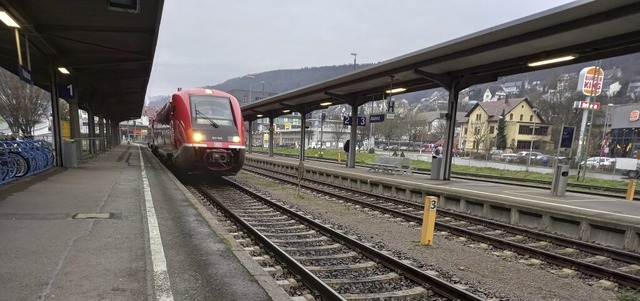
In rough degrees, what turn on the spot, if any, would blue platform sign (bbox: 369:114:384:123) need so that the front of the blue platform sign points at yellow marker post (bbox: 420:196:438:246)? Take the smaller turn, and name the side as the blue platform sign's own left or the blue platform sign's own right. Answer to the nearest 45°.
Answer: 0° — it already faces it

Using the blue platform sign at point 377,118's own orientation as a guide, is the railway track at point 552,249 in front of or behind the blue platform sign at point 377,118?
in front

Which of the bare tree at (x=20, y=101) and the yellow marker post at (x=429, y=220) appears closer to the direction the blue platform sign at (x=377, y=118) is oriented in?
the yellow marker post

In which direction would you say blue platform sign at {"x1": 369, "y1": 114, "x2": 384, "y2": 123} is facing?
toward the camera

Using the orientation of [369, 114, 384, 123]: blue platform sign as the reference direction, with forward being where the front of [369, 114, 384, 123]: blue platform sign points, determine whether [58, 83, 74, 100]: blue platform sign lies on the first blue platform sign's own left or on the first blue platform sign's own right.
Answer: on the first blue platform sign's own right

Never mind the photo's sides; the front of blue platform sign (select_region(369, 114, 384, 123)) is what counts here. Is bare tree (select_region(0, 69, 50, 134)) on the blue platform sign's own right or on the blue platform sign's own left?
on the blue platform sign's own right

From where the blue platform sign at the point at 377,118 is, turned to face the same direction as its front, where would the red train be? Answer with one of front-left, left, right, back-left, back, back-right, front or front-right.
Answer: front-right

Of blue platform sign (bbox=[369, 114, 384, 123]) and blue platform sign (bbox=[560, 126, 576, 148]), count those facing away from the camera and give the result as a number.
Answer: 0

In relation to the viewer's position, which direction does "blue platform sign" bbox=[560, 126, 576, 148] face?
facing the viewer and to the left of the viewer

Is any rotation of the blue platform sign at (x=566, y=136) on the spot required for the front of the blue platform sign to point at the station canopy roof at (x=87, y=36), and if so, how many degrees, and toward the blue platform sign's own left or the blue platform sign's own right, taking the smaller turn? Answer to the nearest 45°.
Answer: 0° — it already faces it

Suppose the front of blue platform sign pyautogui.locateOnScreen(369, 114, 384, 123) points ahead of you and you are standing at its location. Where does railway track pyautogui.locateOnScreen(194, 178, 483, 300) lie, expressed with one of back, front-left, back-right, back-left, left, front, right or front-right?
front

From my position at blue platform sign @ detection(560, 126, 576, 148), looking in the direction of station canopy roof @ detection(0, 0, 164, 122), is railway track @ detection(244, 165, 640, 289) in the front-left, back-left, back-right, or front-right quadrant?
front-left

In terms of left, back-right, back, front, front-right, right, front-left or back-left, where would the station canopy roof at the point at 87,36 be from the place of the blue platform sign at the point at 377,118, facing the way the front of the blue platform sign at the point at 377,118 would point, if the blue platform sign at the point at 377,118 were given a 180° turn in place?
back-left
